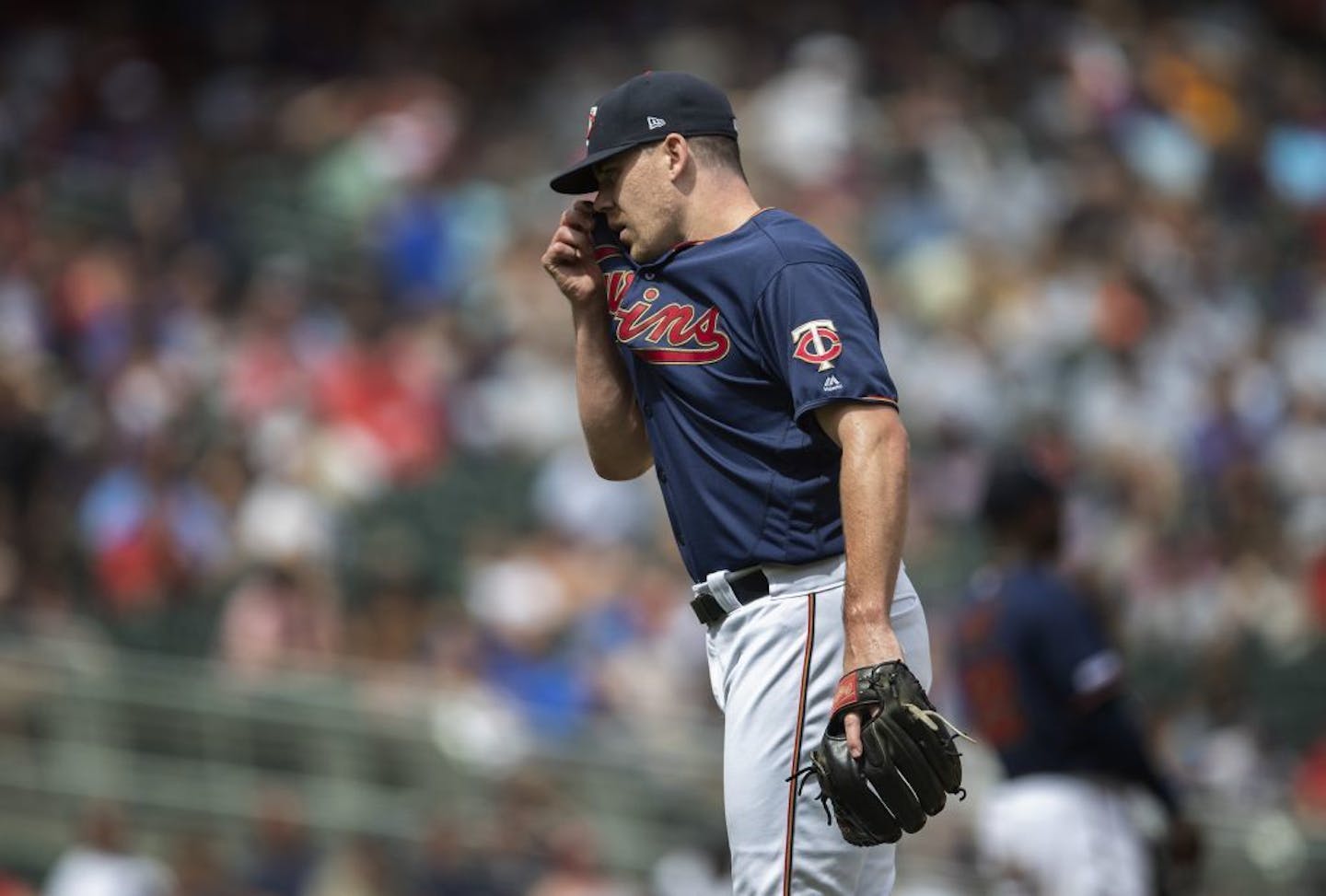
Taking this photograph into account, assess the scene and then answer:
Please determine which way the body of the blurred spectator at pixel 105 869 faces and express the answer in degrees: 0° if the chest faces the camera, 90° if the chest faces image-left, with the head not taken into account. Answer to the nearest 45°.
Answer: approximately 0°

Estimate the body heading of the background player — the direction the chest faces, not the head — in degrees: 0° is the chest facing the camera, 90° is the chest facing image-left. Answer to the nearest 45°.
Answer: approximately 225°

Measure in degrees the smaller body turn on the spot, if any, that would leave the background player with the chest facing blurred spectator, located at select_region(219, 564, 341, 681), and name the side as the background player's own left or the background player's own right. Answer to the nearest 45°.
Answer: approximately 90° to the background player's own left

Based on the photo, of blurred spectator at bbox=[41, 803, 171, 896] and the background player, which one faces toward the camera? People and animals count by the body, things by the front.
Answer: the blurred spectator

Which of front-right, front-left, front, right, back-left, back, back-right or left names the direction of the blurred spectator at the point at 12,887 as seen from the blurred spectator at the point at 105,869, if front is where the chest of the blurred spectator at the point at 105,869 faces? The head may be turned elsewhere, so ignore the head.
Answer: back-right

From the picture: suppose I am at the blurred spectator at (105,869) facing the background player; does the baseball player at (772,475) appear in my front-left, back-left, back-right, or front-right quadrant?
front-right

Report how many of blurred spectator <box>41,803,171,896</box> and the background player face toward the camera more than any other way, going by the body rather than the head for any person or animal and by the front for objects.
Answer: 1

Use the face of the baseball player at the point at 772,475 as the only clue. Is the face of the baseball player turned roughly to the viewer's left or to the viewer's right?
to the viewer's left

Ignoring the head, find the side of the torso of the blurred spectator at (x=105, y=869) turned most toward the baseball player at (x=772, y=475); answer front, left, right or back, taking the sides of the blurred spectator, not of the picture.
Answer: front

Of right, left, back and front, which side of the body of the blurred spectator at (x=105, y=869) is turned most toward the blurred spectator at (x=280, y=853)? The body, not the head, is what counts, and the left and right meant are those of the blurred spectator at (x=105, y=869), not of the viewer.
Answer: left

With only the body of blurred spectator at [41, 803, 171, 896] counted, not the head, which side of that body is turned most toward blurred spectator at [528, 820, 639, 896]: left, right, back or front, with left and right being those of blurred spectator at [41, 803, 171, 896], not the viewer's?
left

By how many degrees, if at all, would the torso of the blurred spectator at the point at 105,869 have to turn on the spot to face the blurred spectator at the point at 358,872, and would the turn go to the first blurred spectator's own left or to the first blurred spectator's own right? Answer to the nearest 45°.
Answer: approximately 90° to the first blurred spectator's own left
